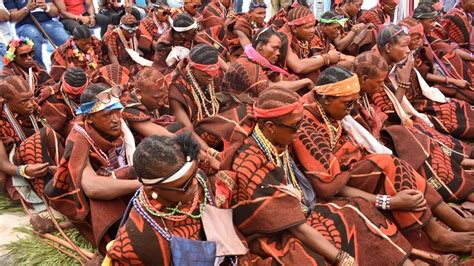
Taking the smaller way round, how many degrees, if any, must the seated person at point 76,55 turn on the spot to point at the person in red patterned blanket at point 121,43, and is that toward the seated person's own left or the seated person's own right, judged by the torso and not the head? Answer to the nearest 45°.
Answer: approximately 90° to the seated person's own left

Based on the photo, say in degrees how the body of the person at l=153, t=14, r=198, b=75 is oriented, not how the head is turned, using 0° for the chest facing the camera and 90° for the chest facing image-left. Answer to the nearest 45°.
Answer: approximately 315°

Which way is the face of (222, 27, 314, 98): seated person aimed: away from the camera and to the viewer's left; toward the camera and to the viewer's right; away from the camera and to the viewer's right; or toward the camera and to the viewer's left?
toward the camera and to the viewer's right

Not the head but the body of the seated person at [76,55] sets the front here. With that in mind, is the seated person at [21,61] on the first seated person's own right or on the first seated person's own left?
on the first seated person's own right

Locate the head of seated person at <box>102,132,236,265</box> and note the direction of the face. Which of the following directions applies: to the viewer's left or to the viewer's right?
to the viewer's right

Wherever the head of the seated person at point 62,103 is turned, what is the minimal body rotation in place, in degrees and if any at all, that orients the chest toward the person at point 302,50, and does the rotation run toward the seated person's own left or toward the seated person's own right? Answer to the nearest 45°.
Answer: approximately 45° to the seated person's own left

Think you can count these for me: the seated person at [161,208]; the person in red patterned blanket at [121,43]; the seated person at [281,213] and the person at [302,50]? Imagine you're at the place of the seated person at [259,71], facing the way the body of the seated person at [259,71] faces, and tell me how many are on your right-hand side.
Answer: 2

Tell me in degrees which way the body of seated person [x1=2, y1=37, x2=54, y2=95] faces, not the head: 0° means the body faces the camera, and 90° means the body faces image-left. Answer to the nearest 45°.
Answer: approximately 315°
